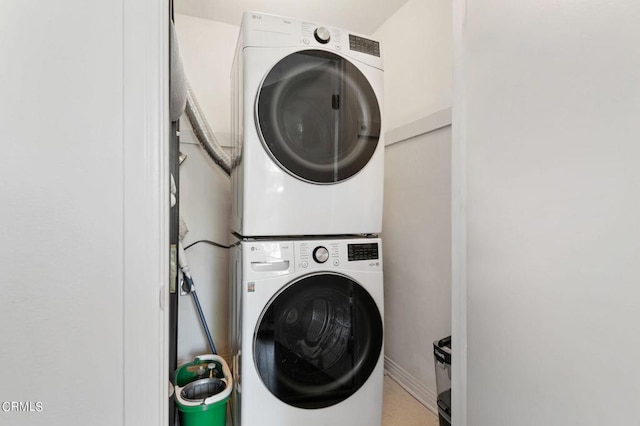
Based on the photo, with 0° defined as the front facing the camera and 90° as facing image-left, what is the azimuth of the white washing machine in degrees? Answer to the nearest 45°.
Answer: approximately 0°

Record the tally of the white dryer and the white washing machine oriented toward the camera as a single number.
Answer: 2

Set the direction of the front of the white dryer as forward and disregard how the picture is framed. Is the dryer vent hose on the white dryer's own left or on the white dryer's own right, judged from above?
on the white dryer's own right

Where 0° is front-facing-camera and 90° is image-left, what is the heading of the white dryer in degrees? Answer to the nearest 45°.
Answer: approximately 0°
